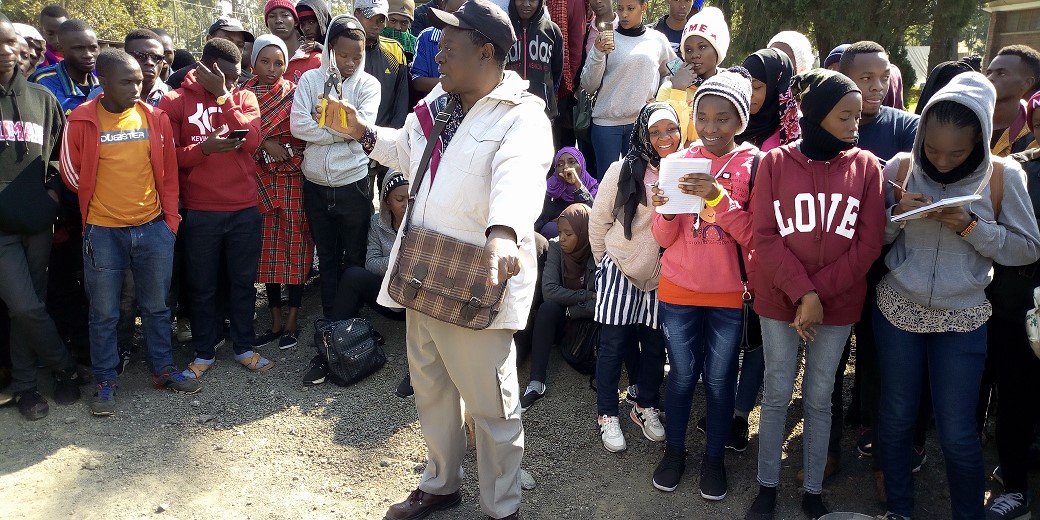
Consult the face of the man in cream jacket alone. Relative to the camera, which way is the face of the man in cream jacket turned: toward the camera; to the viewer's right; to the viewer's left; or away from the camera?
to the viewer's left

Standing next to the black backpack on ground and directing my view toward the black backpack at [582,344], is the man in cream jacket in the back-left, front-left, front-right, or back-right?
front-right

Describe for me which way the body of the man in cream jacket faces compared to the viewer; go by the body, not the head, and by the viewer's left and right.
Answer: facing the viewer and to the left of the viewer

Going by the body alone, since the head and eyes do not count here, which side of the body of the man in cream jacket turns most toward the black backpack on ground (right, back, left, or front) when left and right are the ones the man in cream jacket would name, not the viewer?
right

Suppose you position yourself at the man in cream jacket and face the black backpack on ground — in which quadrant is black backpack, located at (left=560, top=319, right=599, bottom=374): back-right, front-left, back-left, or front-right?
front-right
